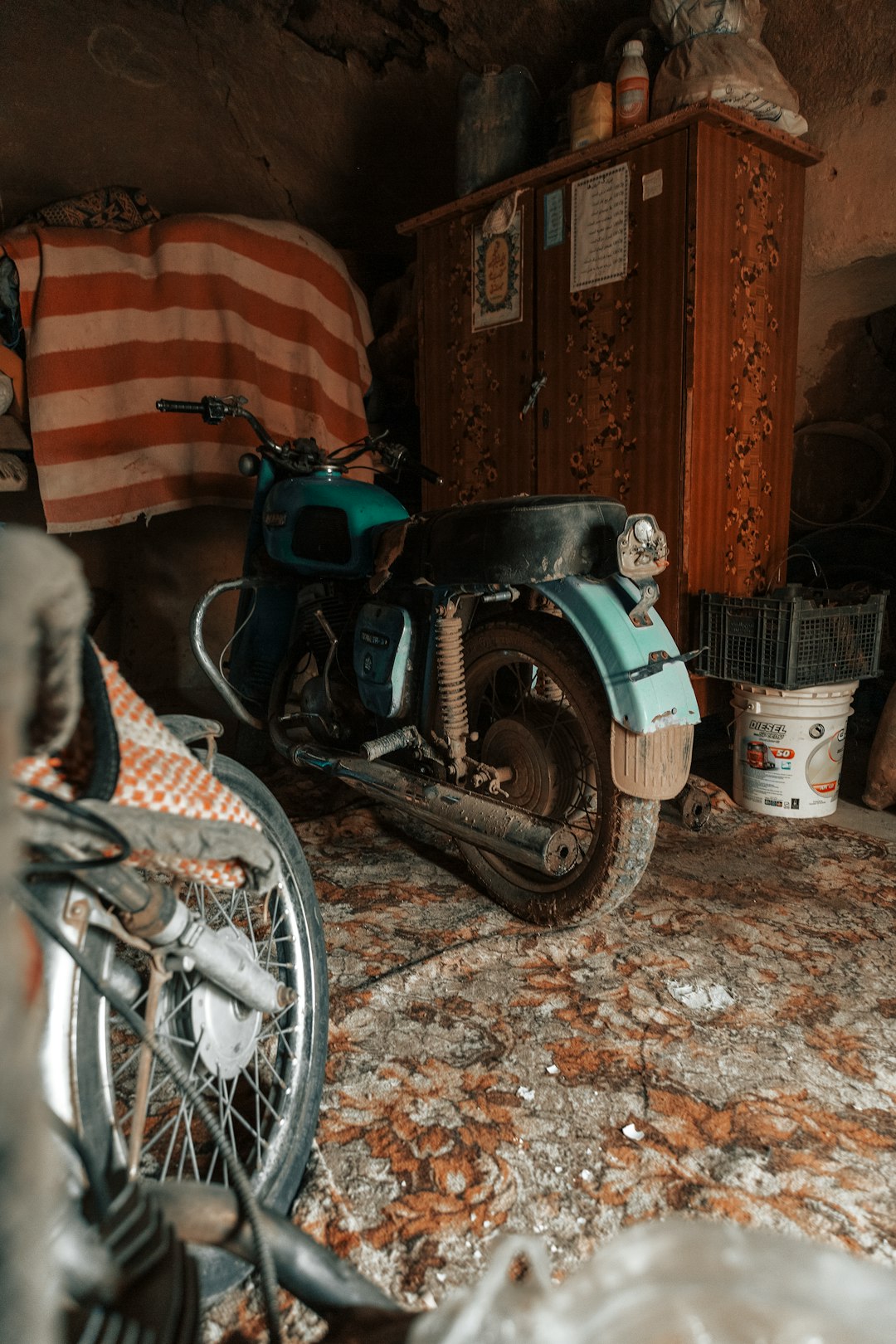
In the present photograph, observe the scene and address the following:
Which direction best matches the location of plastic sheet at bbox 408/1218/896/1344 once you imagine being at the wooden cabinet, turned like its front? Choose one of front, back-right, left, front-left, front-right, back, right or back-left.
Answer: front-left

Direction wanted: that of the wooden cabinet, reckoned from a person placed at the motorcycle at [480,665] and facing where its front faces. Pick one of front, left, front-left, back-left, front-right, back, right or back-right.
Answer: right

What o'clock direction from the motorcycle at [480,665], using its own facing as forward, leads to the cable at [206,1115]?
The cable is roughly at 8 o'clock from the motorcycle.

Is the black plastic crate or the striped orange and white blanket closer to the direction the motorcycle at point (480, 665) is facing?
the striped orange and white blanket

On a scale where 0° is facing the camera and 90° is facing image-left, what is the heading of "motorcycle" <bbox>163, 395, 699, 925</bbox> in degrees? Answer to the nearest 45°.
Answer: approximately 135°

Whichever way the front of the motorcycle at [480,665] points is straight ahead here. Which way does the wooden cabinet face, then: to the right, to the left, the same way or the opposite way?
to the left

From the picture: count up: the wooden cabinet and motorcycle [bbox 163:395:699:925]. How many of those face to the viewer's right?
0

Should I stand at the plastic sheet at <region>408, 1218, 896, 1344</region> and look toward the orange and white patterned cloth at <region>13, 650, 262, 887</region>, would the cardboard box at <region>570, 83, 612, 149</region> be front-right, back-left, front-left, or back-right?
front-right

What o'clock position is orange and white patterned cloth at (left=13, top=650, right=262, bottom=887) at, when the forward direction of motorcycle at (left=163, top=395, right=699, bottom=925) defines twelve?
The orange and white patterned cloth is roughly at 8 o'clock from the motorcycle.

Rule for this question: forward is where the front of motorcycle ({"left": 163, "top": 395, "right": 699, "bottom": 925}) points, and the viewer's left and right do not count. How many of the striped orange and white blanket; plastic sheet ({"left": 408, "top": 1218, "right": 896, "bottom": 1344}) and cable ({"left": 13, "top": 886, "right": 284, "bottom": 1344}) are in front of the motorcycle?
1

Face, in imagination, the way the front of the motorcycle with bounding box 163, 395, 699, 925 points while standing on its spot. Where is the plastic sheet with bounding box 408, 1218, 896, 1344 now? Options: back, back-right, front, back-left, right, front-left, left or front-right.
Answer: back-left

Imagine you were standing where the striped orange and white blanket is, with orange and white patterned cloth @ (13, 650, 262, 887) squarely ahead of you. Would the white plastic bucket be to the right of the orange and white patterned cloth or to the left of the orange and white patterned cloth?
left

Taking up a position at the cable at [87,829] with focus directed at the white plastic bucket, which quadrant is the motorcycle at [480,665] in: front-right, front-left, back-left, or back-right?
front-left

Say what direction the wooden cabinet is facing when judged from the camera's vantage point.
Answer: facing the viewer and to the left of the viewer

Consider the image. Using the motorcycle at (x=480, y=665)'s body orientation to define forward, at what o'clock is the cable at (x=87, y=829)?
The cable is roughly at 8 o'clock from the motorcycle.
